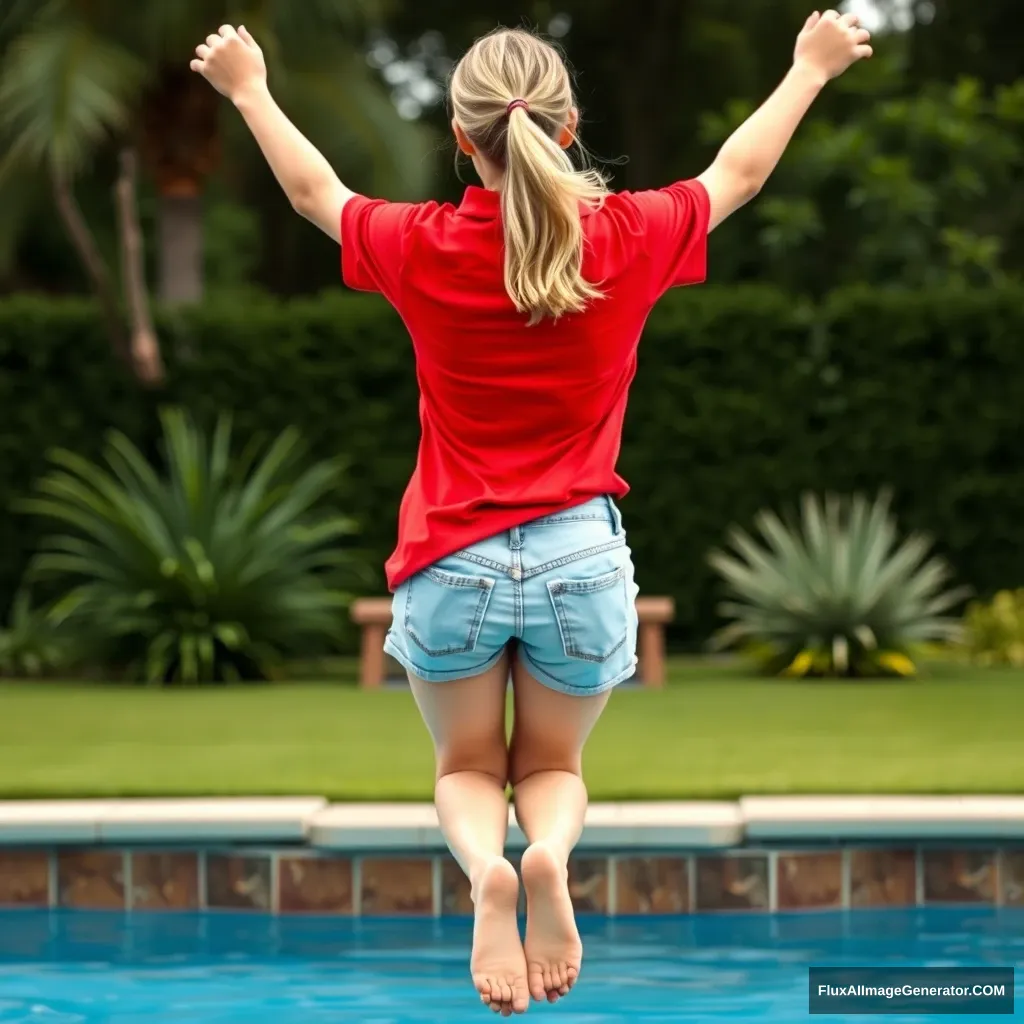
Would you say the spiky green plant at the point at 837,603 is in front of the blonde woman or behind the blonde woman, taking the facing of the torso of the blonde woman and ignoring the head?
in front

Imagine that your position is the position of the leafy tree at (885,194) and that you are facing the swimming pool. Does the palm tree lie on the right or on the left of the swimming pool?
right

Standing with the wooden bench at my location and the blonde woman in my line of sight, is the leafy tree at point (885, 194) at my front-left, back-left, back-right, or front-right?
back-left

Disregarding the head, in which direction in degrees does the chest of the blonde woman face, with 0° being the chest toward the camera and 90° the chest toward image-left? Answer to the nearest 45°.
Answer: approximately 180°

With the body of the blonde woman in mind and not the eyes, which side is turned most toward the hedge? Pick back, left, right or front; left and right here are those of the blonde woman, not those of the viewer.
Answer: front

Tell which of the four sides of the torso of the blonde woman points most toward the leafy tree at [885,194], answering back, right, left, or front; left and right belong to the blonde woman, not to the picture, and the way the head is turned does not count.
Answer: front

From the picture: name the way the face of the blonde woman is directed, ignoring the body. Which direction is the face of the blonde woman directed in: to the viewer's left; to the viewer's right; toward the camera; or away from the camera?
away from the camera

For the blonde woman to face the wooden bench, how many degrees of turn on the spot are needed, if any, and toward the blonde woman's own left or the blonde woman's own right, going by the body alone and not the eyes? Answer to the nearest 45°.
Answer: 0° — they already face it
